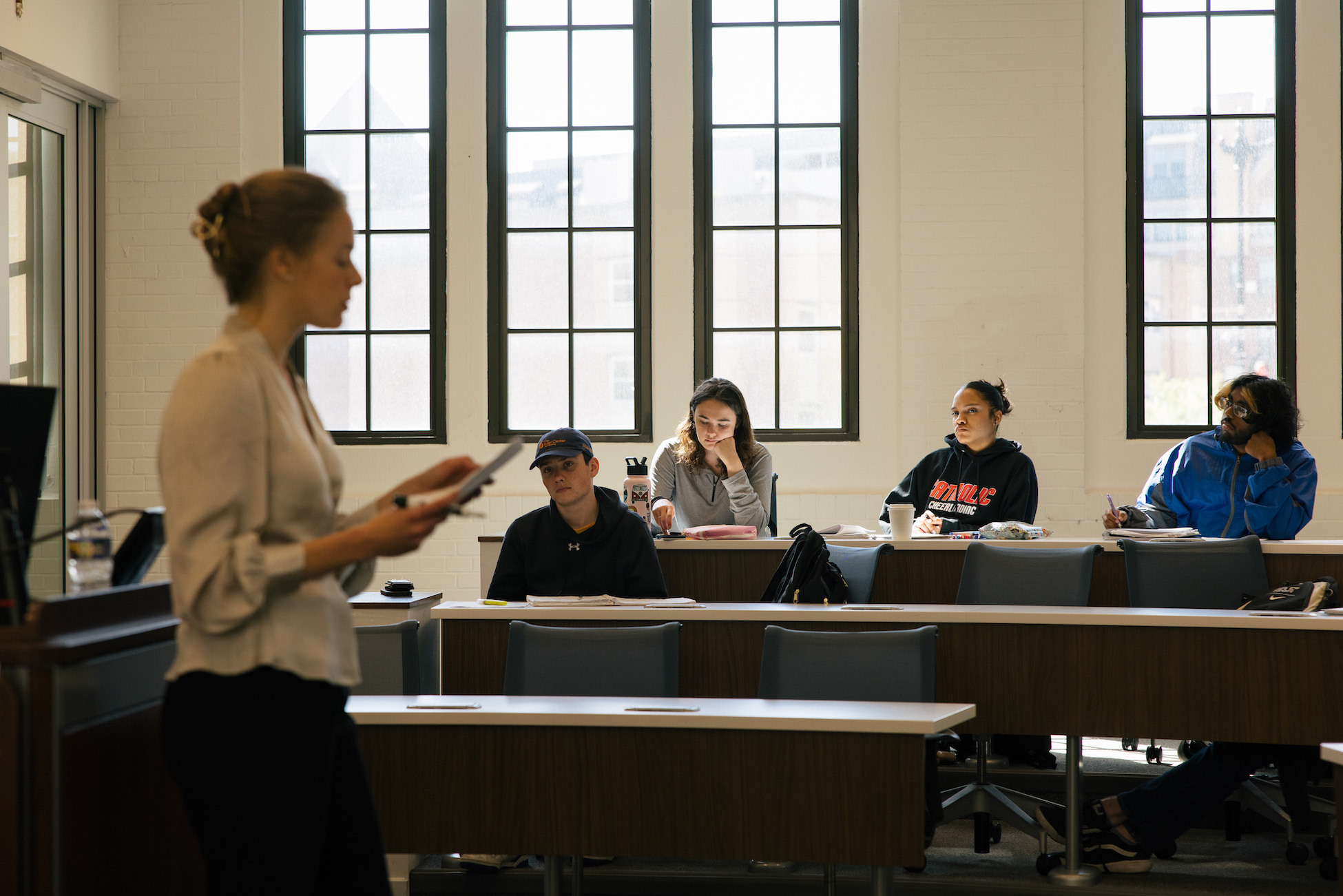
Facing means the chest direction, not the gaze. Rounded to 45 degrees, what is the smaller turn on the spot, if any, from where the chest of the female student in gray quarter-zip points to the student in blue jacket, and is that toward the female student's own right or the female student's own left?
approximately 90° to the female student's own left

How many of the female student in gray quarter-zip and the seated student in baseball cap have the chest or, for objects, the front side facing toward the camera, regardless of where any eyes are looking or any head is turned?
2

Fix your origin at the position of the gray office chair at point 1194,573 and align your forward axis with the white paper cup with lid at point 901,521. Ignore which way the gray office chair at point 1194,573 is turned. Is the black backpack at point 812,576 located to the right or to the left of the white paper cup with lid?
left

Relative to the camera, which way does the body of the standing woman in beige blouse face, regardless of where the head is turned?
to the viewer's right

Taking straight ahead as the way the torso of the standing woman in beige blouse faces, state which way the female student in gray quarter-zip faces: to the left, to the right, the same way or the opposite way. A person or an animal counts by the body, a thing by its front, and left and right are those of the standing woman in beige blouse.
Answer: to the right

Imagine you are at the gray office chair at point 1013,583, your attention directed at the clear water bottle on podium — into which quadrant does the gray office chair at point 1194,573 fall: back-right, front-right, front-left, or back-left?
back-left

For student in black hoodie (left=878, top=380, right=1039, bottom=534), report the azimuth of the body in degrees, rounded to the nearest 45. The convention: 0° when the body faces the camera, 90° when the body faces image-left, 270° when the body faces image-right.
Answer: approximately 45°

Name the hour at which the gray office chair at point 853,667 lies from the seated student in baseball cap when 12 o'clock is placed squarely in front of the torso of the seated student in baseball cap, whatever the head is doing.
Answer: The gray office chair is roughly at 11 o'clock from the seated student in baseball cap.
